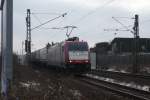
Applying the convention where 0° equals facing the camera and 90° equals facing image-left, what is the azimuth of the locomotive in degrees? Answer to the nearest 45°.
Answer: approximately 315°
